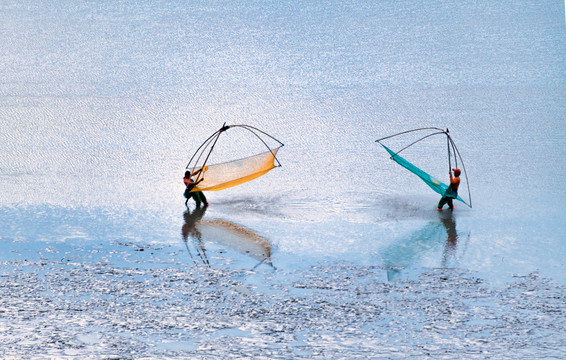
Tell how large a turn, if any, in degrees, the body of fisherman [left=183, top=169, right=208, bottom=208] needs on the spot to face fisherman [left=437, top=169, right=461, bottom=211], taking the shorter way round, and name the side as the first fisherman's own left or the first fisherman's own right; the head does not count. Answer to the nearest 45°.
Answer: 0° — they already face them

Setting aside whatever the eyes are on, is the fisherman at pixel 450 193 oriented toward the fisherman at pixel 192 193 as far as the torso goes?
yes

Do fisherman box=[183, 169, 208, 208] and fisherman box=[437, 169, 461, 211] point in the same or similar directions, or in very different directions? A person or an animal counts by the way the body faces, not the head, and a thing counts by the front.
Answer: very different directions

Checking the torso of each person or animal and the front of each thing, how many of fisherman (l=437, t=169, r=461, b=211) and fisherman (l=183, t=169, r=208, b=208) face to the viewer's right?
1

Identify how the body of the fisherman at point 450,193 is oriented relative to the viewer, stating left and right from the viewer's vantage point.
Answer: facing to the left of the viewer

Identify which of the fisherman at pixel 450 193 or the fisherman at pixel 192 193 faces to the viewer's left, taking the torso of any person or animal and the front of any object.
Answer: the fisherman at pixel 450 193

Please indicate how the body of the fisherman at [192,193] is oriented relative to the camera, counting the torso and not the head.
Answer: to the viewer's right
